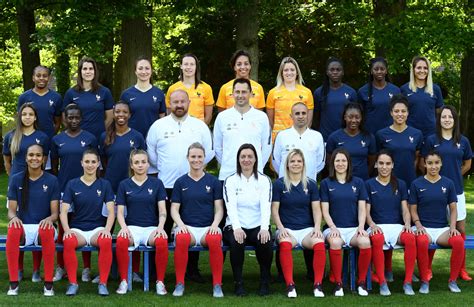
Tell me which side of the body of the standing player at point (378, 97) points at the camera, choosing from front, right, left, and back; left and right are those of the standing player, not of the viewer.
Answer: front

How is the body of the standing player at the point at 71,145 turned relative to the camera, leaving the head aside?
toward the camera

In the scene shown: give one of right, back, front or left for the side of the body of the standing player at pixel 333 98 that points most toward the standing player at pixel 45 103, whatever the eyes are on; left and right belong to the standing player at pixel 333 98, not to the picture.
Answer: right

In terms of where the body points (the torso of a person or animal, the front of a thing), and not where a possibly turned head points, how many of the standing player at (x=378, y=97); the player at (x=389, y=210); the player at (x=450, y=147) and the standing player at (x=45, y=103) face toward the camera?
4

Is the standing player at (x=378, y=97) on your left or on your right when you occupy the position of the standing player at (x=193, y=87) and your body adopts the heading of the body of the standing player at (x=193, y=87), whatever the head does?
on your left

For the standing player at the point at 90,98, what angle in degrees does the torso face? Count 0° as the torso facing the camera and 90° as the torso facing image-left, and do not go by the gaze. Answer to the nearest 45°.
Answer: approximately 0°

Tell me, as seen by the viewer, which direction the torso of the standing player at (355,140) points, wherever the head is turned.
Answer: toward the camera

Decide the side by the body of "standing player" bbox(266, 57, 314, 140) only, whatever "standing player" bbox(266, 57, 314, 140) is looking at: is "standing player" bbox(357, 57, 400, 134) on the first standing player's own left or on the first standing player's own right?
on the first standing player's own left

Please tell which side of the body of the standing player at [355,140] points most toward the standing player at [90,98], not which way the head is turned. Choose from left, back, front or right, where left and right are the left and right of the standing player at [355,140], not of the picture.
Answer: right

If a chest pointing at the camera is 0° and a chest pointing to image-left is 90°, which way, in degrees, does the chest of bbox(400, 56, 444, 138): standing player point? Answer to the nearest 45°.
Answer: approximately 0°
